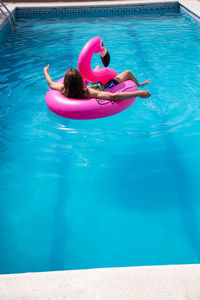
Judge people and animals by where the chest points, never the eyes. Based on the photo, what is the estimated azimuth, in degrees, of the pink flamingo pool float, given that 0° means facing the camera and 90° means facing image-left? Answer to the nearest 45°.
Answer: approximately 225°

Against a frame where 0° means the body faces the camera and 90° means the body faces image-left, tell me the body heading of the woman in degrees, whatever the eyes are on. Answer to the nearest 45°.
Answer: approximately 225°
